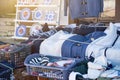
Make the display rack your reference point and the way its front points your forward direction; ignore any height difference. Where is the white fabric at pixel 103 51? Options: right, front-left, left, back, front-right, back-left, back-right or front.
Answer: front

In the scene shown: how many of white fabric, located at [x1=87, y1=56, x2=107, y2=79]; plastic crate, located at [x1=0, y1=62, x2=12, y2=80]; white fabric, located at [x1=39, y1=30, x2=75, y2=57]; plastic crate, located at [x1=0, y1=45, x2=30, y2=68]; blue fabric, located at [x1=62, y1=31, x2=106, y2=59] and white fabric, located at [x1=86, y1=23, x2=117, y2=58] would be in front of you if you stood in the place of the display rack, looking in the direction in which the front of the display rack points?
6

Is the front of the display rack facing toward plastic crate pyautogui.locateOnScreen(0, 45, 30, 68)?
yes

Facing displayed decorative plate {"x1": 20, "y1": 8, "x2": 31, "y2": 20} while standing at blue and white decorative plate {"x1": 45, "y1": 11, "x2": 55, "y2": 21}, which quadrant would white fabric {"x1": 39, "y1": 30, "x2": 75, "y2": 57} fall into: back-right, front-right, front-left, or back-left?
back-left

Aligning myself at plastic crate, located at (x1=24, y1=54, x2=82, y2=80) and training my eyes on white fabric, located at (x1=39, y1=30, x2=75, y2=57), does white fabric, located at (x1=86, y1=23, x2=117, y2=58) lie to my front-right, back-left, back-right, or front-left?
front-right

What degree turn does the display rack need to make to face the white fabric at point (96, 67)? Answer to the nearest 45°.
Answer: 0° — it already faces it

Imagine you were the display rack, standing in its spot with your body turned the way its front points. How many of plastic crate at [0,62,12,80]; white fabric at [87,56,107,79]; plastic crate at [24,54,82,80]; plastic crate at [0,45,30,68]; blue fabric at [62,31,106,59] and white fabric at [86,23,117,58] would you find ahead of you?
6

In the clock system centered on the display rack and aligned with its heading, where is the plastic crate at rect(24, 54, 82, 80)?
The plastic crate is roughly at 12 o'clock from the display rack.

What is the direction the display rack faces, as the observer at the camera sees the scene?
facing the viewer

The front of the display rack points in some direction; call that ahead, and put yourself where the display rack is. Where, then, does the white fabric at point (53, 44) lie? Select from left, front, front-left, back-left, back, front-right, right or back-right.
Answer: front

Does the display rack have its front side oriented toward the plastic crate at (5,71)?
yes
